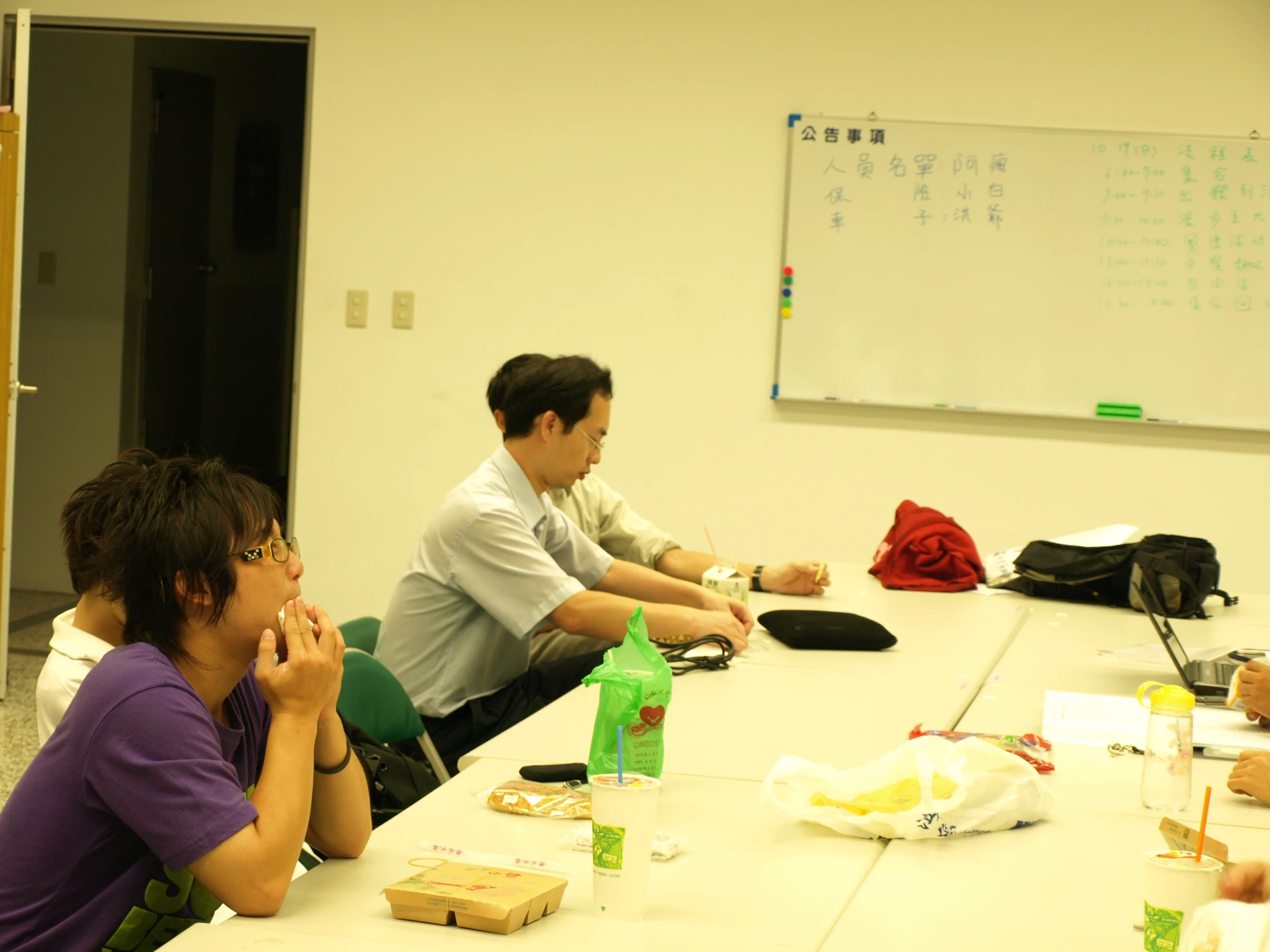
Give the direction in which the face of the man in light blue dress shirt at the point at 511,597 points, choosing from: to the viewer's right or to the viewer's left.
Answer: to the viewer's right

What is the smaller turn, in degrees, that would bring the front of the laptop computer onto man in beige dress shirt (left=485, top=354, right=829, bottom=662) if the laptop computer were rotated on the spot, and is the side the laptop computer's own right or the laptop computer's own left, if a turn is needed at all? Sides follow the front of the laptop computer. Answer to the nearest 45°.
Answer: approximately 135° to the laptop computer's own left

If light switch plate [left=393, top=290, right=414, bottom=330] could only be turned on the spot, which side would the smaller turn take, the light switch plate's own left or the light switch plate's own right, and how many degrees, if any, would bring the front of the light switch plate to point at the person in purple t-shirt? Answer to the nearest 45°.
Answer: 0° — it already faces them

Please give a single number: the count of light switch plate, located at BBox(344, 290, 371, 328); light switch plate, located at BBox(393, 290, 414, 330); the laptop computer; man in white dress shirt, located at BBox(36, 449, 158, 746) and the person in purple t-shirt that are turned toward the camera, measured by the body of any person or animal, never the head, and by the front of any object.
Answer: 2

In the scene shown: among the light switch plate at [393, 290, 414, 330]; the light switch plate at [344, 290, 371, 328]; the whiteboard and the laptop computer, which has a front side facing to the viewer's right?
the laptop computer

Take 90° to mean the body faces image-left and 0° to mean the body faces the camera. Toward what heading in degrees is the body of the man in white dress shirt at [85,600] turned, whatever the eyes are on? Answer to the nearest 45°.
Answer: approximately 270°

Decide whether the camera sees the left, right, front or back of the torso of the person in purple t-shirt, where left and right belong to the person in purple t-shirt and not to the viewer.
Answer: right

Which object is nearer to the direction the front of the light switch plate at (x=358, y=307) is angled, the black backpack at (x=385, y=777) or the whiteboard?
the black backpack

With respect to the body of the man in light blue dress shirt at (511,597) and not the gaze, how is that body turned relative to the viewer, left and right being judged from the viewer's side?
facing to the right of the viewer

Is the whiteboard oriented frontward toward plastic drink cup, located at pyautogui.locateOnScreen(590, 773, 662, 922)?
yes

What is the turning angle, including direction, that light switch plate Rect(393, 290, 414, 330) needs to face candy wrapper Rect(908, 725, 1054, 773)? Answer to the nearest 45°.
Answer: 0° — it already faces it

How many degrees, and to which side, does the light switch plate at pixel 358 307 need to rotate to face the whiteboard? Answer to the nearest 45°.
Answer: approximately 90° to its left
